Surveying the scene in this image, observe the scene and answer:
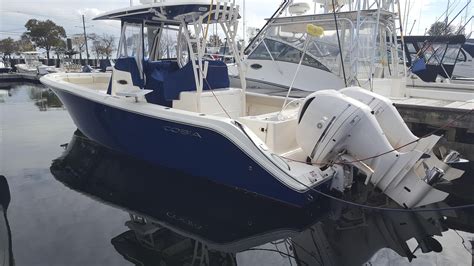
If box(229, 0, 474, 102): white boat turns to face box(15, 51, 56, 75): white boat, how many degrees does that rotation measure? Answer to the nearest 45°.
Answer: approximately 45° to its right

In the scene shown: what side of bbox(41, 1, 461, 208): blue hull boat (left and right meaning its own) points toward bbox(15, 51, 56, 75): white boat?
front

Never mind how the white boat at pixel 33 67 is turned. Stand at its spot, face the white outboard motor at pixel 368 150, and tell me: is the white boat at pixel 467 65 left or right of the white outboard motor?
left

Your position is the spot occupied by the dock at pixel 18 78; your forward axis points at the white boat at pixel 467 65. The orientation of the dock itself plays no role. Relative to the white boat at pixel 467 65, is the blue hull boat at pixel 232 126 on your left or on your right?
right

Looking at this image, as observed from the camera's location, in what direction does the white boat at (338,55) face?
facing to the left of the viewer

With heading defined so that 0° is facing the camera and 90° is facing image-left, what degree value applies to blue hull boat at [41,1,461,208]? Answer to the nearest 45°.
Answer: approximately 135°

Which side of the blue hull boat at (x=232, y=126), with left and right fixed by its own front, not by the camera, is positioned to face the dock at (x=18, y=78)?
front

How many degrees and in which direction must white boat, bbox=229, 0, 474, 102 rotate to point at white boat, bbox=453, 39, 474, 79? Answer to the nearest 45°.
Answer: approximately 135° to its right

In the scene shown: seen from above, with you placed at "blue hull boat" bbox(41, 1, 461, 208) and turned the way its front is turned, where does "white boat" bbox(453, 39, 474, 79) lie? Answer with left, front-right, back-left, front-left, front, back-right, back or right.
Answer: right

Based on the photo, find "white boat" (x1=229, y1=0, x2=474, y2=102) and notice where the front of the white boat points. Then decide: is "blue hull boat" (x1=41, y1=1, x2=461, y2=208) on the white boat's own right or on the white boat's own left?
on the white boat's own left

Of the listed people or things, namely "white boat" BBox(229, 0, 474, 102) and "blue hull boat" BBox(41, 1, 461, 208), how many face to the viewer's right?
0

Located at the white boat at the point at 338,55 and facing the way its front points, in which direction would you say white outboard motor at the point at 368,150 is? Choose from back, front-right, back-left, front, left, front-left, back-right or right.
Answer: left
